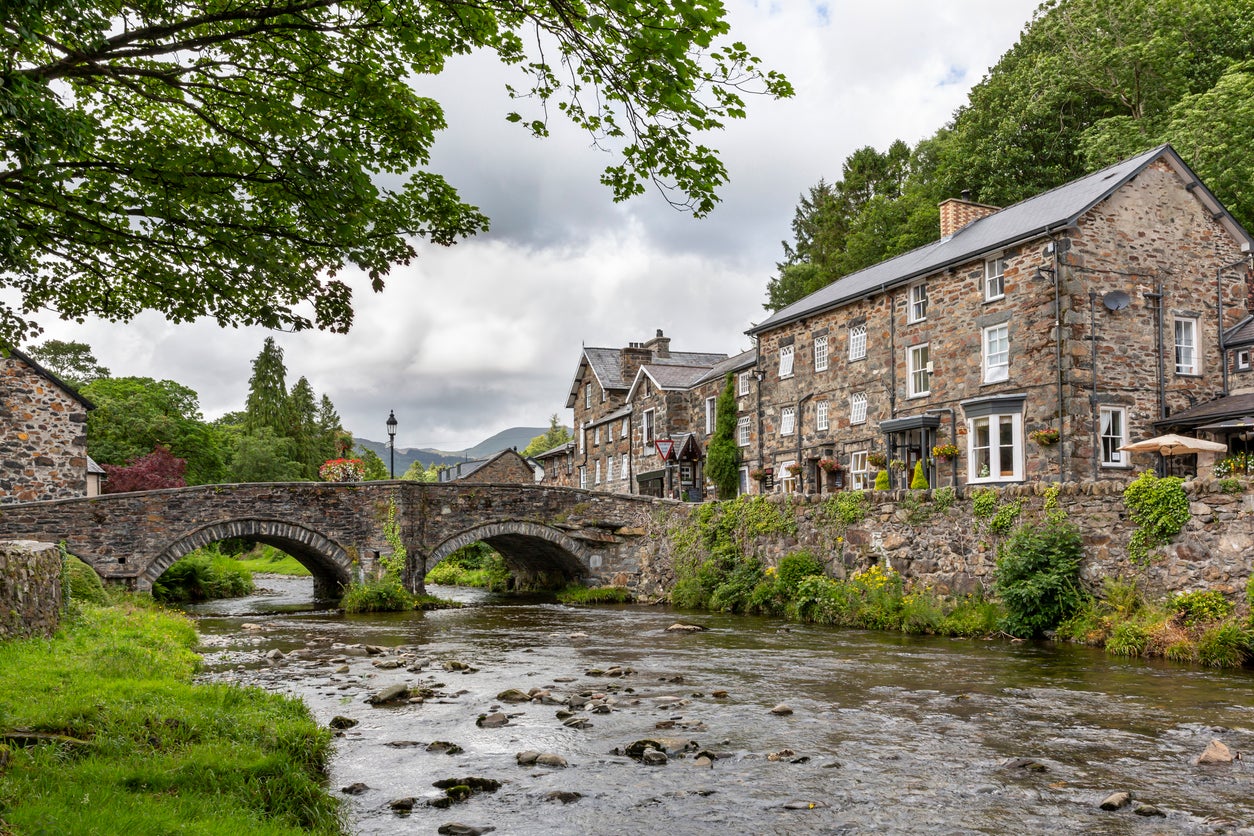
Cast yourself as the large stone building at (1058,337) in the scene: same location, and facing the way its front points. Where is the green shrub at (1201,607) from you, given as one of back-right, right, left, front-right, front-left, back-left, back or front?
front-left

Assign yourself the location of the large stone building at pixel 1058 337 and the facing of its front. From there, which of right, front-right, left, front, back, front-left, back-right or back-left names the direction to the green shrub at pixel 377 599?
front-right

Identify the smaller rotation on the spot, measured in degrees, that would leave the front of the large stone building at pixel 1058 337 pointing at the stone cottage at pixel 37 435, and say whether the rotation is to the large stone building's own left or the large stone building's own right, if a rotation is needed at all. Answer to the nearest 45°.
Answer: approximately 45° to the large stone building's own right

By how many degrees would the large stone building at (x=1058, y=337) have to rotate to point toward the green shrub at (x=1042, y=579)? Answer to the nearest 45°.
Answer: approximately 45° to its left

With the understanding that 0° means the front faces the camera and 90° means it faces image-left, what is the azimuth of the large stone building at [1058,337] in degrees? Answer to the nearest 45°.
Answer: approximately 45°

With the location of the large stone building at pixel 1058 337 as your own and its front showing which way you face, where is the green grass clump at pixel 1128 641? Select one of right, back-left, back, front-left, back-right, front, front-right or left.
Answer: front-left
